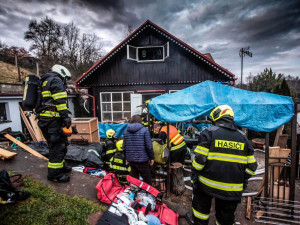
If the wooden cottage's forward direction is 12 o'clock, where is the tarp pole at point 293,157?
The tarp pole is roughly at 11 o'clock from the wooden cottage.

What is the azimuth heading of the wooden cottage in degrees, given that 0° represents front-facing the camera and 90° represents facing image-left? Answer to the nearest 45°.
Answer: approximately 0°

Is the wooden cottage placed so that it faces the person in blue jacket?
yes

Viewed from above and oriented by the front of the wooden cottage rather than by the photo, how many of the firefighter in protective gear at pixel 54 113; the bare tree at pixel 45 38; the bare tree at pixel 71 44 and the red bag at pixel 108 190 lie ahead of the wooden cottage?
2

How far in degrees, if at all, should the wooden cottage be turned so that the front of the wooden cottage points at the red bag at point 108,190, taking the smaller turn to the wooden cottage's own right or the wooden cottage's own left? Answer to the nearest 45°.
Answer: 0° — it already faces it

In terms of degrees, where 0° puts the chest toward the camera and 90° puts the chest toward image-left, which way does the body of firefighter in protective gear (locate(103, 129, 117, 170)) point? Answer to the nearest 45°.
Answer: approximately 270°

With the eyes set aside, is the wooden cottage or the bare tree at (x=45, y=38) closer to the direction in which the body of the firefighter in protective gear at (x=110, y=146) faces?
the wooden cottage

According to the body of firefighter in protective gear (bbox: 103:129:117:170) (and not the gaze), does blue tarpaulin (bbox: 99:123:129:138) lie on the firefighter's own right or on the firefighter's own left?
on the firefighter's own left

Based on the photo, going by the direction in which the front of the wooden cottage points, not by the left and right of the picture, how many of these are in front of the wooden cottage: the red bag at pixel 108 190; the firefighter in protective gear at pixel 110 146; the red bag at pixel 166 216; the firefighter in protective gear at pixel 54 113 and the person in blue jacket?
5

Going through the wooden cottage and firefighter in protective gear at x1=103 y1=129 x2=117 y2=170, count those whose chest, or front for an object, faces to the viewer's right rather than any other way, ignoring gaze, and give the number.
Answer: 1
